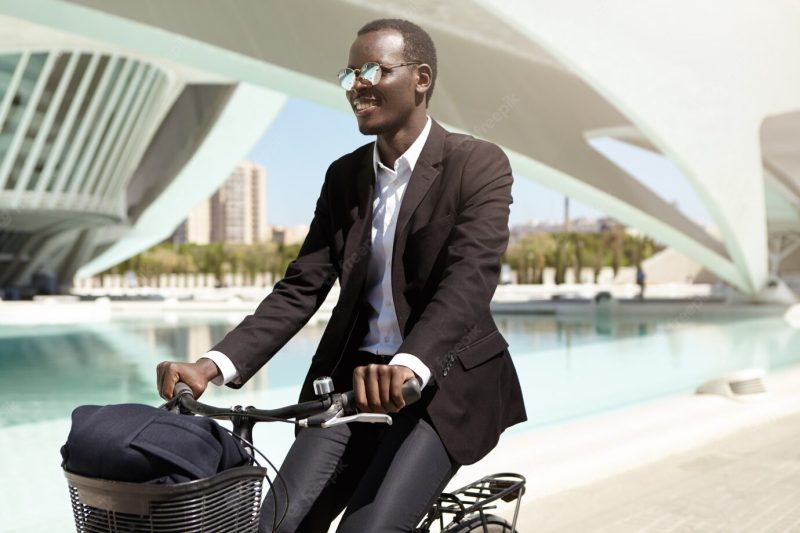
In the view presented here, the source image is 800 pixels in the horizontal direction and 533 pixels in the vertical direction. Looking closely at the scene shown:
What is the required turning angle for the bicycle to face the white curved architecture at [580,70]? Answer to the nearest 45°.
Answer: approximately 135° to its right

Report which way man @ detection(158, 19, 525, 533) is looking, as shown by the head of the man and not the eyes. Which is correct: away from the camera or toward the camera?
toward the camera

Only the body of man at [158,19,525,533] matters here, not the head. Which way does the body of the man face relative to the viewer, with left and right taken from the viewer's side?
facing the viewer and to the left of the viewer

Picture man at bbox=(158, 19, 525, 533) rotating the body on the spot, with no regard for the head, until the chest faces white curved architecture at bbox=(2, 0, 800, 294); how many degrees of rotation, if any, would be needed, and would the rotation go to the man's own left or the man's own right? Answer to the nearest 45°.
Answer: approximately 135° to the man's own right

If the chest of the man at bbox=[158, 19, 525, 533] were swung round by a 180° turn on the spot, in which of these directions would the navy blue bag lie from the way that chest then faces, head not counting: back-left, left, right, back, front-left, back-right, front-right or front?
back
